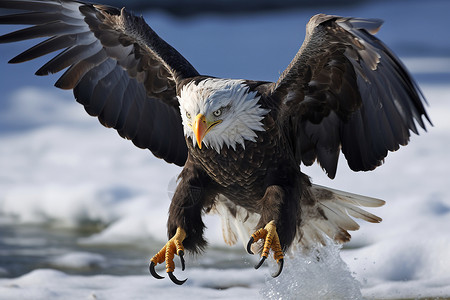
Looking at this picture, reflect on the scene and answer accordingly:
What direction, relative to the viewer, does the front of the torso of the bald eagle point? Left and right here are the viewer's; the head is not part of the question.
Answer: facing the viewer and to the left of the viewer
